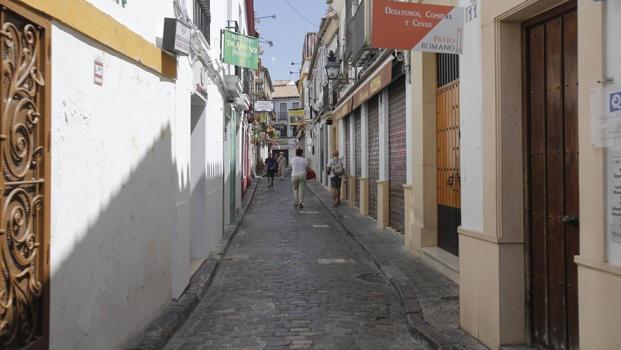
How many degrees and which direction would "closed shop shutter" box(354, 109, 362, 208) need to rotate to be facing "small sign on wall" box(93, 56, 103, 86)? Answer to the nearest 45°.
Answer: approximately 90° to its left

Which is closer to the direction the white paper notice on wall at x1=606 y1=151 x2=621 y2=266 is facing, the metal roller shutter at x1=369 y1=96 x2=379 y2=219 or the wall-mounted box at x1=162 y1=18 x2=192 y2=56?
the wall-mounted box

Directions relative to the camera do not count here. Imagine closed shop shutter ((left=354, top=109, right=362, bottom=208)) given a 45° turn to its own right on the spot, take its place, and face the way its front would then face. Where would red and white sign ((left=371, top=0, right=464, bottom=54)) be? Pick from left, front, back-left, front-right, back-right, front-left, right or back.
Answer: back-left

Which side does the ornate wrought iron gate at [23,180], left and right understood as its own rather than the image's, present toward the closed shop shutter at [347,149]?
left

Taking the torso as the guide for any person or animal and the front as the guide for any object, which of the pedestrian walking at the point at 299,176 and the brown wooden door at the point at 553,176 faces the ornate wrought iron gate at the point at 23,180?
the brown wooden door

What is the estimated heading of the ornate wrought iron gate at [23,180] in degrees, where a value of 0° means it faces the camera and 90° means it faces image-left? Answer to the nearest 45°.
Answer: approximately 315°

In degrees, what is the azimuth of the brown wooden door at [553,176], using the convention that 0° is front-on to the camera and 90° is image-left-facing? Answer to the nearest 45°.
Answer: approximately 45°

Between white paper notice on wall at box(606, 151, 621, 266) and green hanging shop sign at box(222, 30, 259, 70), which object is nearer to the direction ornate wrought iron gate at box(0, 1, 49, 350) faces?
the white paper notice on wall
